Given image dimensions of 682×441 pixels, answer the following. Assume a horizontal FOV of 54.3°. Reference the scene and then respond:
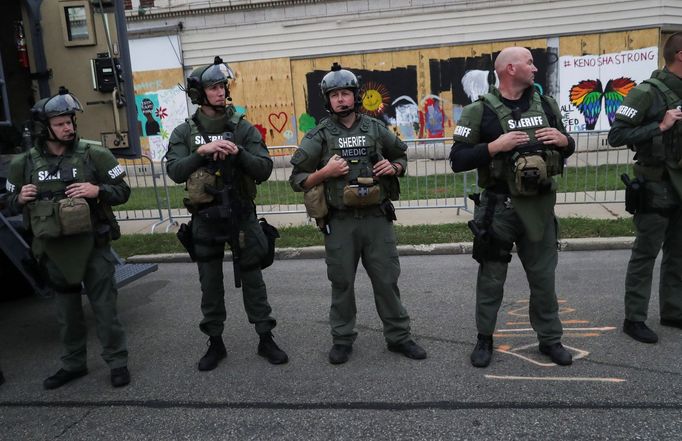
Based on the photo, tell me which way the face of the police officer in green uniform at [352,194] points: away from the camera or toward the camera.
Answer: toward the camera

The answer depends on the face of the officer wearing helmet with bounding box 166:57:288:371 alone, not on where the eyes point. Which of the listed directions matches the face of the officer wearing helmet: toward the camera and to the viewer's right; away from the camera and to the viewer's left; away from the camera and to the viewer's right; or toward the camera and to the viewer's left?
toward the camera and to the viewer's right

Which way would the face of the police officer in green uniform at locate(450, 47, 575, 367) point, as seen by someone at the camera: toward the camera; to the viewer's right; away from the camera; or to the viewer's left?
to the viewer's right

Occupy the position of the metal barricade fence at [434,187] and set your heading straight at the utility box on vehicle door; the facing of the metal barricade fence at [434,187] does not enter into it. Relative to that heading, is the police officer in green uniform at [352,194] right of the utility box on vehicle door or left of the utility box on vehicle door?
left

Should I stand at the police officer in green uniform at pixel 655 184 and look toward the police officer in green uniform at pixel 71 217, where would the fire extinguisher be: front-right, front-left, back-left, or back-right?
front-right

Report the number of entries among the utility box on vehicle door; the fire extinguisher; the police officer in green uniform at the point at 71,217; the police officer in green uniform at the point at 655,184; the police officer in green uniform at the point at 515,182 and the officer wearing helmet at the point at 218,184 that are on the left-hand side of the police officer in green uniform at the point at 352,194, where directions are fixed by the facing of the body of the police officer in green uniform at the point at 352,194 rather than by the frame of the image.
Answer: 2

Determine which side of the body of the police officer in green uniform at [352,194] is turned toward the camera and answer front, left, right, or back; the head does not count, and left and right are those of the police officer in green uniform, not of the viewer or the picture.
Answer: front

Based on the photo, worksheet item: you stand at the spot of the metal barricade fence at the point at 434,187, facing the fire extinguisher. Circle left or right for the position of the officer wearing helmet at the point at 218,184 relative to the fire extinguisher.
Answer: left

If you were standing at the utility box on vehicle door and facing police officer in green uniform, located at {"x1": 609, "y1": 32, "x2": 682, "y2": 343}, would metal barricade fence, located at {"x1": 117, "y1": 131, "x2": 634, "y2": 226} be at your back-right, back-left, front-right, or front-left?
front-left

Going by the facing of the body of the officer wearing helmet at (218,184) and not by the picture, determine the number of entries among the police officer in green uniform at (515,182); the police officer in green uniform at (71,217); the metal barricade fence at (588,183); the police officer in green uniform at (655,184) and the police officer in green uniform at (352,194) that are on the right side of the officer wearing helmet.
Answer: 1

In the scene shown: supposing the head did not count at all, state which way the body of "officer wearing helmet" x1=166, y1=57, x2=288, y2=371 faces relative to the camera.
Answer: toward the camera

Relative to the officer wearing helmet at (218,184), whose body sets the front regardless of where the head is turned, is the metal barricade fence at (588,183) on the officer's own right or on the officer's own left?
on the officer's own left

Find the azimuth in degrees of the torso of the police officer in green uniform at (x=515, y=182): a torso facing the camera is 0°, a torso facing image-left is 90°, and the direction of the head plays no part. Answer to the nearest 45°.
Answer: approximately 315°

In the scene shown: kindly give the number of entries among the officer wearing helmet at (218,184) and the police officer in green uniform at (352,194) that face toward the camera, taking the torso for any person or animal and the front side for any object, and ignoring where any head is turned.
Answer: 2

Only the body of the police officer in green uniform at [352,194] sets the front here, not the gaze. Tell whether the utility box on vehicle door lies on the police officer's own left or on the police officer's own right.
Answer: on the police officer's own right

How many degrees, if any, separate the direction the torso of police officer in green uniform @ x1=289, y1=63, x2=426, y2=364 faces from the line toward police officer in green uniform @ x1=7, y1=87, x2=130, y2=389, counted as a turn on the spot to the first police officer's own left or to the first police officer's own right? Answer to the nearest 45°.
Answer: approximately 90° to the first police officer's own right

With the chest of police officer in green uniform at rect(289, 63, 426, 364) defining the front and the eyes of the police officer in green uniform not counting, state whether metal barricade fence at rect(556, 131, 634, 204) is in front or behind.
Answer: behind
